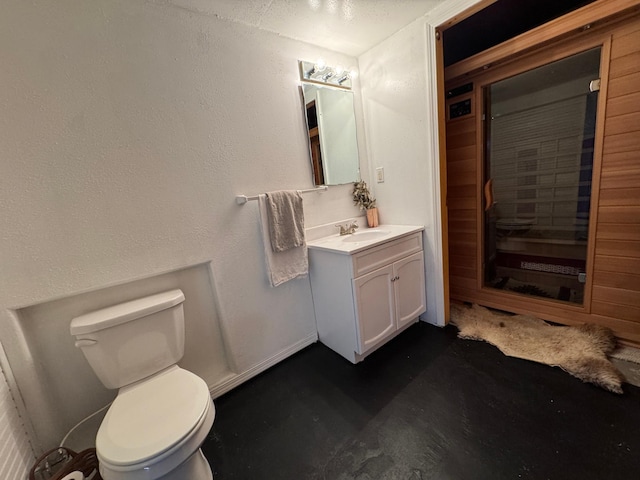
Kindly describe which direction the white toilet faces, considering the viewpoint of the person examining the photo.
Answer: facing the viewer

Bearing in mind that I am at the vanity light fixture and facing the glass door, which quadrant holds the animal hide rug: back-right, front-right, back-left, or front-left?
front-right

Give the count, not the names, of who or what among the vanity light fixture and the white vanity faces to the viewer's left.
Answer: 0

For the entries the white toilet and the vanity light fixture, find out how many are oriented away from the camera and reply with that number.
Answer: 0

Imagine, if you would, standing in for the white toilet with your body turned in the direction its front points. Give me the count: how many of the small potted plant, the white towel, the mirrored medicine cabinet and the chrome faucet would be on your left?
4

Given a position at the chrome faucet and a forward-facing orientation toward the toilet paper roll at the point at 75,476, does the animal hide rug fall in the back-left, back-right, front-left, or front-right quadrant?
back-left

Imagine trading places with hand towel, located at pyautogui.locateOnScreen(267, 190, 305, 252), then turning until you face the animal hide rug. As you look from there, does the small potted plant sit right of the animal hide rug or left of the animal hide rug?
left

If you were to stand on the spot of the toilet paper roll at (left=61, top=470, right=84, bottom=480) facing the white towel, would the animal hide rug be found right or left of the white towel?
right

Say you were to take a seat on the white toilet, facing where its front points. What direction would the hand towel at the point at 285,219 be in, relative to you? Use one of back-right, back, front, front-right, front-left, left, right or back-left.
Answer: left
